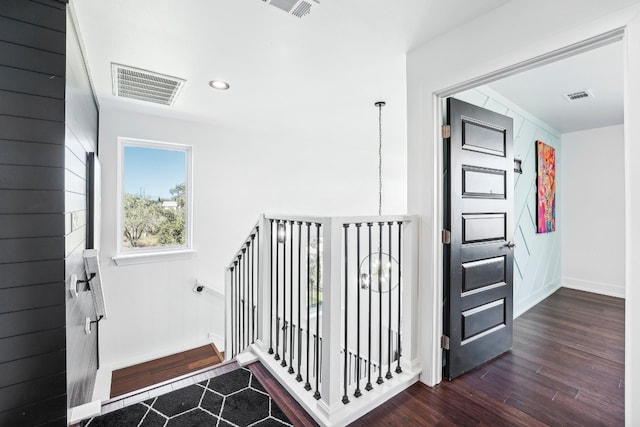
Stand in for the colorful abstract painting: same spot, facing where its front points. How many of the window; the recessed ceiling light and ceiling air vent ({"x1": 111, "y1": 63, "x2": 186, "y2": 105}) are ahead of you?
0

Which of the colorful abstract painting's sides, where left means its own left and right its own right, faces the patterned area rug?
right

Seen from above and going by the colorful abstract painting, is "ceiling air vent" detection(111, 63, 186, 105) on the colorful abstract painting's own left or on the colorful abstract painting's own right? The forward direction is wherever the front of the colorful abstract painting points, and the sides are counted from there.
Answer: on the colorful abstract painting's own right

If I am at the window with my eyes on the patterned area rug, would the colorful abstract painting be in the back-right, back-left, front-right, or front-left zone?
front-left

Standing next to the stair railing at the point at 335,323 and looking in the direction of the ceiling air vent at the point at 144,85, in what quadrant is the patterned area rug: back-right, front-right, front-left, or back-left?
front-left

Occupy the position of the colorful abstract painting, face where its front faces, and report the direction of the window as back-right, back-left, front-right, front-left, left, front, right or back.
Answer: back-right

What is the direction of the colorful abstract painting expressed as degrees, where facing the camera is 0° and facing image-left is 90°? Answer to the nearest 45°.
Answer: approximately 270°

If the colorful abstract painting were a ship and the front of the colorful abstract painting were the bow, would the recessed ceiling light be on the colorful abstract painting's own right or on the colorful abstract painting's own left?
on the colorful abstract painting's own right

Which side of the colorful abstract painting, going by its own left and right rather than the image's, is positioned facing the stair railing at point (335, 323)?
right
